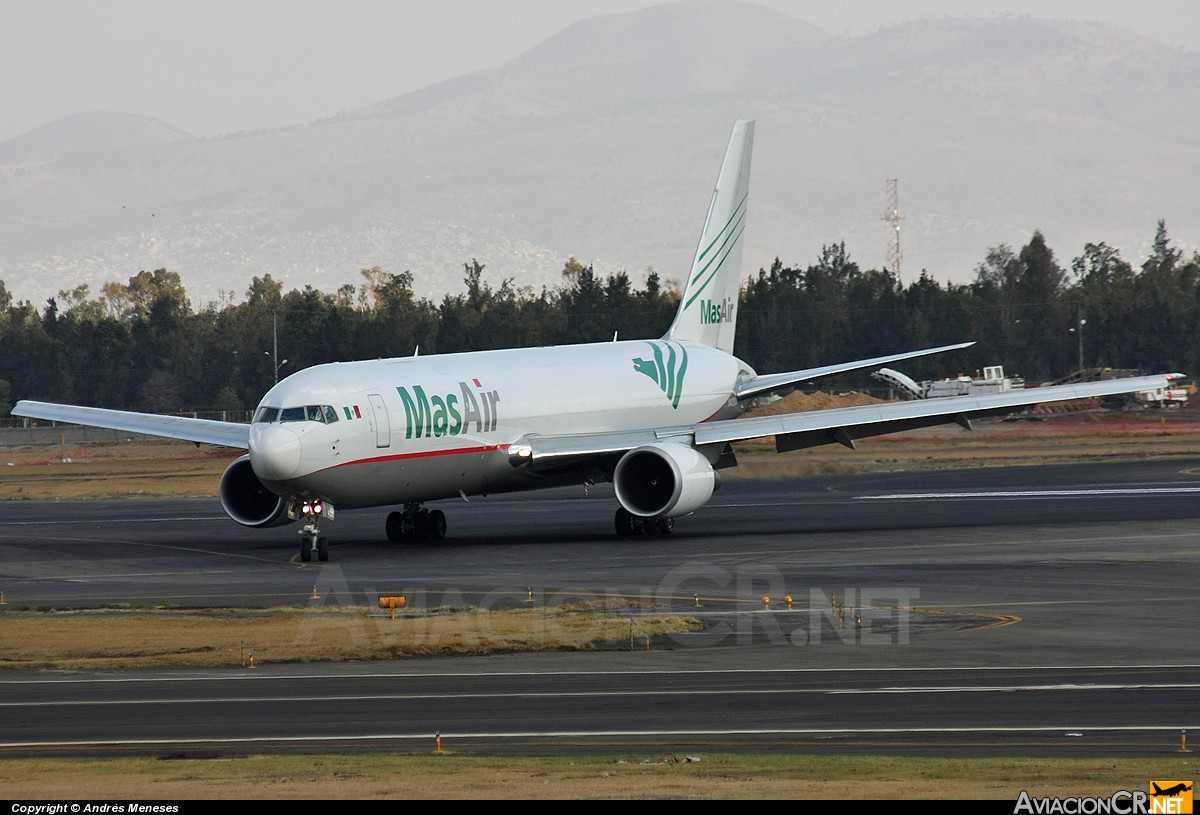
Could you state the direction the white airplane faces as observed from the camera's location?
facing the viewer and to the left of the viewer
